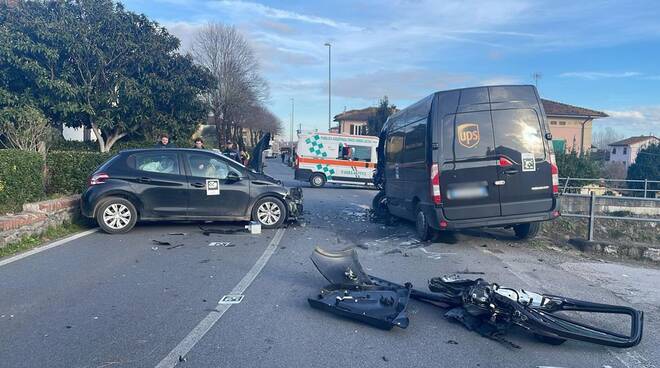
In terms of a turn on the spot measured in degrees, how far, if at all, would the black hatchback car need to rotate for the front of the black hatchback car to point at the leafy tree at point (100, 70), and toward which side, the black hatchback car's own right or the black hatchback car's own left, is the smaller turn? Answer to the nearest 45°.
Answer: approximately 90° to the black hatchback car's own left

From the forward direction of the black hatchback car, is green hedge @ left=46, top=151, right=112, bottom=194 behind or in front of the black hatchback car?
behind

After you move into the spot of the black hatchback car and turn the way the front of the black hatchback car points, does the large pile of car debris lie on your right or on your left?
on your right

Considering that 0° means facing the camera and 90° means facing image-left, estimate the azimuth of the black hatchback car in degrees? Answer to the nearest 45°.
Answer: approximately 270°

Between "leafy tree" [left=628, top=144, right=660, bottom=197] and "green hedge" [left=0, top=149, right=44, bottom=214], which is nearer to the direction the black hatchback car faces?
the leafy tree

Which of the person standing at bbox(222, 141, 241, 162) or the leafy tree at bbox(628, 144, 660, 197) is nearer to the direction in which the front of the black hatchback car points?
the leafy tree
